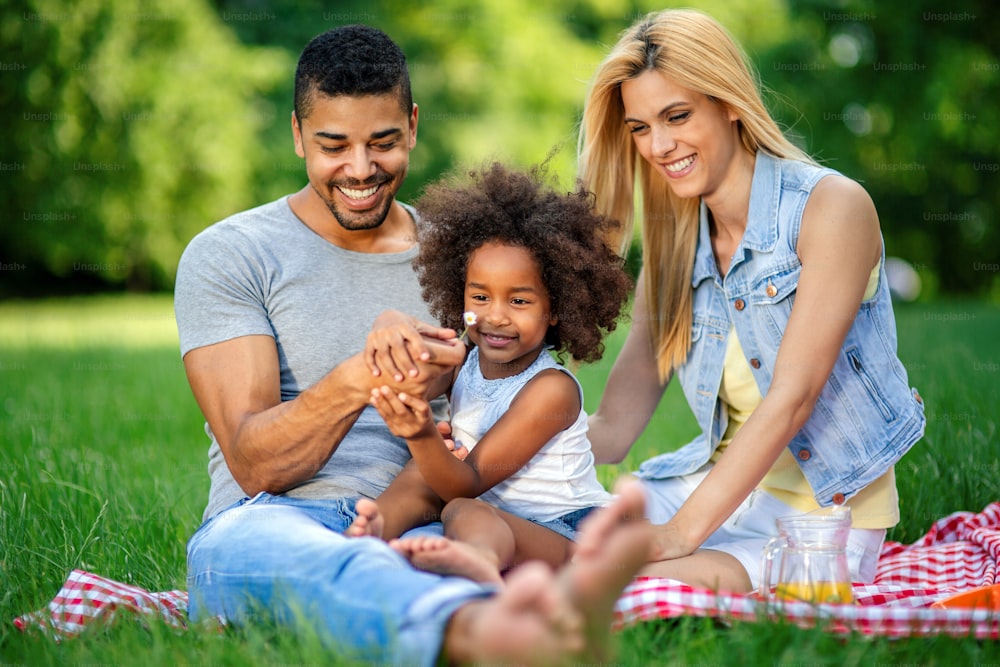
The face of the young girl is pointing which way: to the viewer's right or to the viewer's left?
to the viewer's left

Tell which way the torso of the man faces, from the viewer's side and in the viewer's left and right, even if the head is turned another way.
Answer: facing the viewer and to the right of the viewer

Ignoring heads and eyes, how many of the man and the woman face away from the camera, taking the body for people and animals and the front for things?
0

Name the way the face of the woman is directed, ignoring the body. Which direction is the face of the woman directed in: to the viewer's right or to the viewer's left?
to the viewer's left

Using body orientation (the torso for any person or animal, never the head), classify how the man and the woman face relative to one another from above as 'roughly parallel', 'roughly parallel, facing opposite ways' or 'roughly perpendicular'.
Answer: roughly perpendicular

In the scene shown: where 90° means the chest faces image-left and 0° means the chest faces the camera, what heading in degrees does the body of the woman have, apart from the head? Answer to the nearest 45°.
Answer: approximately 45°

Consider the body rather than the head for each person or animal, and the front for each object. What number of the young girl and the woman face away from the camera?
0

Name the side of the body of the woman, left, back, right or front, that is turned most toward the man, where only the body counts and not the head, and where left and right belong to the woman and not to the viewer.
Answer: front
